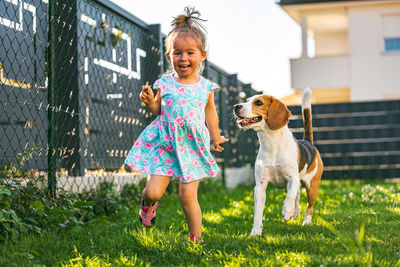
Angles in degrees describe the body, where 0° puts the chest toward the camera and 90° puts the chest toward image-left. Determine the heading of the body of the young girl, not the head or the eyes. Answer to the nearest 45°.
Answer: approximately 0°

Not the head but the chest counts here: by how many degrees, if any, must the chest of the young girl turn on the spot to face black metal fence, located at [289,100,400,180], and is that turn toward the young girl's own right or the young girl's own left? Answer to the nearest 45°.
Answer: approximately 135° to the young girl's own left

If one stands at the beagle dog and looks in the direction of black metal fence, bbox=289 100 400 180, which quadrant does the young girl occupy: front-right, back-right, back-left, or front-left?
back-left

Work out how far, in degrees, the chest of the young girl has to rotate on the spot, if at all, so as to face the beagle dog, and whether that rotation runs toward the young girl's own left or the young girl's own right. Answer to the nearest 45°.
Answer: approximately 135° to the young girl's own left

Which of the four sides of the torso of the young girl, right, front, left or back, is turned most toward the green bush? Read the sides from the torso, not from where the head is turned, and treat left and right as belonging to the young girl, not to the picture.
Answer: right

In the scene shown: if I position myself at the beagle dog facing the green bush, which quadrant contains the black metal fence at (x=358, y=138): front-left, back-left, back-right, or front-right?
back-right

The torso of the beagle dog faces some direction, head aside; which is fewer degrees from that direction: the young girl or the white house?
the young girl

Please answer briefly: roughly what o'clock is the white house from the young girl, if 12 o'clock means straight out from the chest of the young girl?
The white house is roughly at 7 o'clock from the young girl.

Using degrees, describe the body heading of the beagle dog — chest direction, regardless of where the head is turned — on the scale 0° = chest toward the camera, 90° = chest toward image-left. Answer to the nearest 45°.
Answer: approximately 45°

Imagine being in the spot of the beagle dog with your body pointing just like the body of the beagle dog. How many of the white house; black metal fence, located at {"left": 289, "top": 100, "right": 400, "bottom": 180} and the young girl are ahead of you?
1
